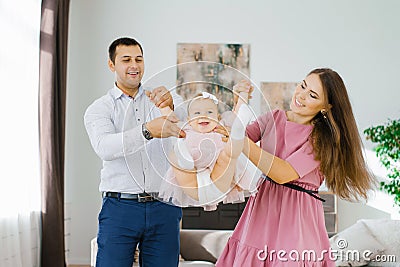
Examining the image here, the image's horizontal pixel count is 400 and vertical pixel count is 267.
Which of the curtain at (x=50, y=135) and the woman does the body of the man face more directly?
the woman

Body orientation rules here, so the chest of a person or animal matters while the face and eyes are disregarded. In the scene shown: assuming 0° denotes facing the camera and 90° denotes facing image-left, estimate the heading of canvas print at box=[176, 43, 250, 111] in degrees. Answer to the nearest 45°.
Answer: approximately 0°

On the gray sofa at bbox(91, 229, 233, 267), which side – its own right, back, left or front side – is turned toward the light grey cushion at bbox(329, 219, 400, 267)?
left

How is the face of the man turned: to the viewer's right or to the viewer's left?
to the viewer's right
